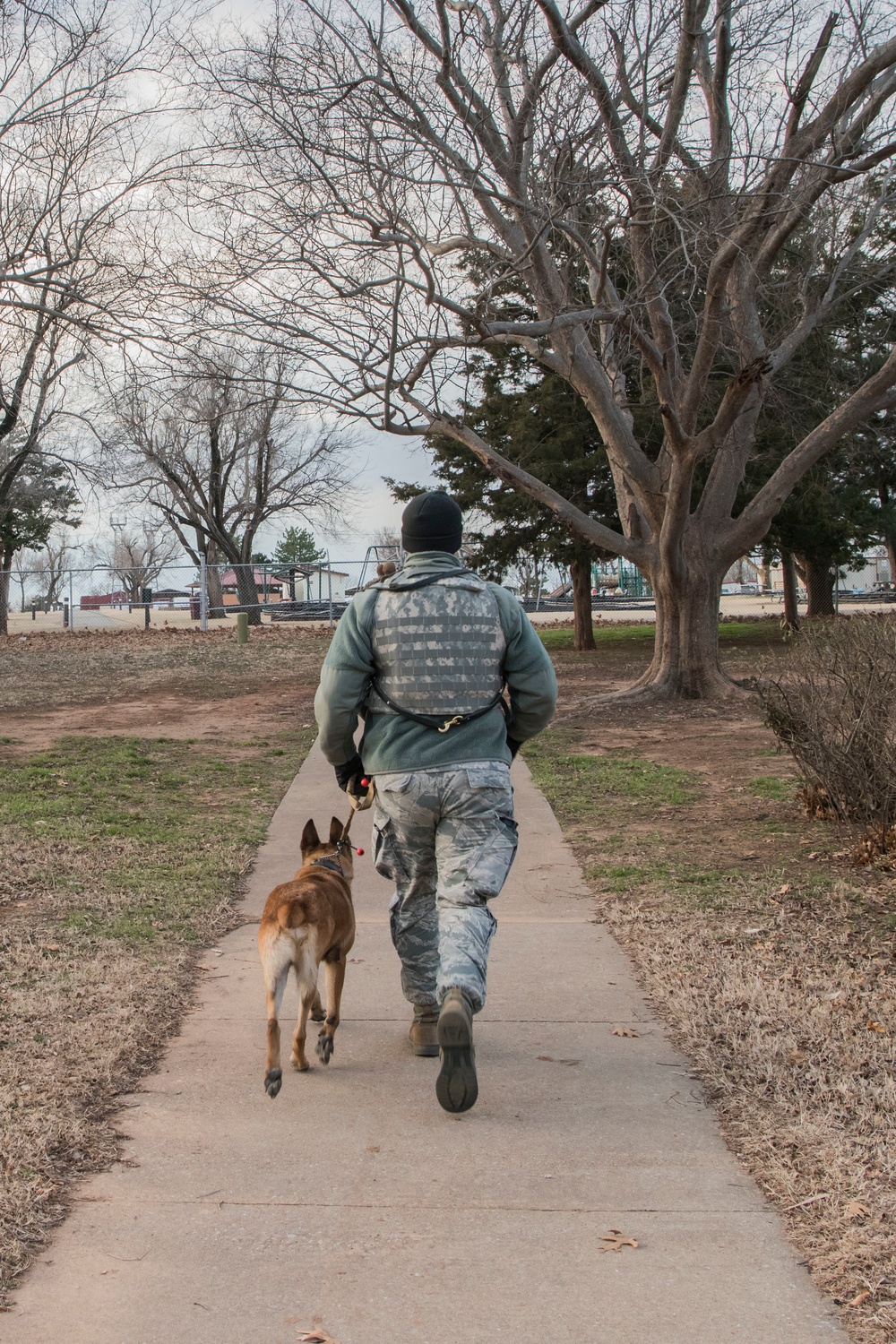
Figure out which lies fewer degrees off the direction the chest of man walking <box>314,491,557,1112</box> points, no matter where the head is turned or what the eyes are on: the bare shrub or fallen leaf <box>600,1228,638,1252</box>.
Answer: the bare shrub

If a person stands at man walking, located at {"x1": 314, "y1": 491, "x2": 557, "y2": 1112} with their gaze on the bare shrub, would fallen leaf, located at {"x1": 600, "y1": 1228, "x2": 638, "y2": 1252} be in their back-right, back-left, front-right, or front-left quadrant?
back-right

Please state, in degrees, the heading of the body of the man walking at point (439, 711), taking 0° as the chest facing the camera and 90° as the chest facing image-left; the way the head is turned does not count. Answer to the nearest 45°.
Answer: approximately 180°

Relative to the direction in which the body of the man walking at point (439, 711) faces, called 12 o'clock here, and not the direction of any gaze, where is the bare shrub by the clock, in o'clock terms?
The bare shrub is roughly at 1 o'clock from the man walking.

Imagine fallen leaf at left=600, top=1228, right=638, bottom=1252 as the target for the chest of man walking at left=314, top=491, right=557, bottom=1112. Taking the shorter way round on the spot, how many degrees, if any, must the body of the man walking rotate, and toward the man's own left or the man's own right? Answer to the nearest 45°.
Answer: approximately 180°
